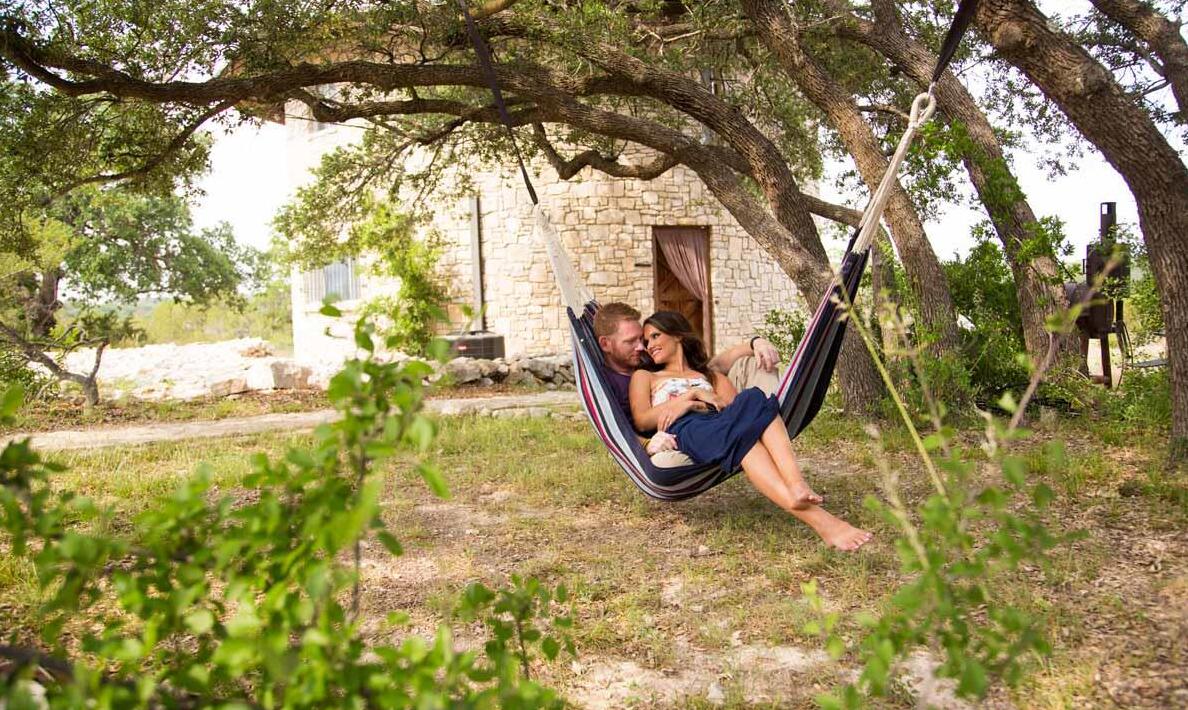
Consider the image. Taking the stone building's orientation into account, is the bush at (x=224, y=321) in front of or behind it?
behind

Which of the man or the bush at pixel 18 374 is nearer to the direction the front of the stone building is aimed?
the man

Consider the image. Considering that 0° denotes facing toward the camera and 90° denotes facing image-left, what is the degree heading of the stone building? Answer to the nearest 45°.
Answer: approximately 0°

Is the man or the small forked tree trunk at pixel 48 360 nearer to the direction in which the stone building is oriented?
the man

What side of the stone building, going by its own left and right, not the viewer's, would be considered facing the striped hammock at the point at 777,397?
front

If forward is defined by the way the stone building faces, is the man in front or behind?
in front

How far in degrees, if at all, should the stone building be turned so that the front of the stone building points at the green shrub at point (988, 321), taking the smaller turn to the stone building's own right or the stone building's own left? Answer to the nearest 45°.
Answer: approximately 45° to the stone building's own left

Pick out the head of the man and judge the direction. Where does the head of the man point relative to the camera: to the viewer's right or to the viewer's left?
to the viewer's right

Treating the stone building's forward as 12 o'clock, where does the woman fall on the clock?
The woman is roughly at 12 o'clock from the stone building.

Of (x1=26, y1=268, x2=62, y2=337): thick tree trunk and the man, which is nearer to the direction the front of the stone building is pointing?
the man

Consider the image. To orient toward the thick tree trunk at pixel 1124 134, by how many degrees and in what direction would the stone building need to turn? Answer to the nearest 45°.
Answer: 0° — it already faces it

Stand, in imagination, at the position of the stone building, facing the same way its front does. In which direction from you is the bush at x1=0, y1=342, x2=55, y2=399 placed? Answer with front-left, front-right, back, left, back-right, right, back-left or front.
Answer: front-right
